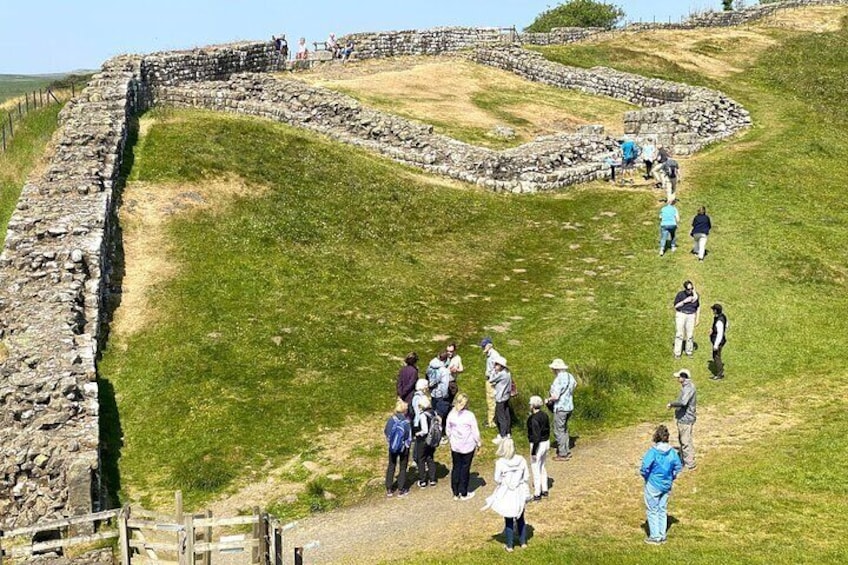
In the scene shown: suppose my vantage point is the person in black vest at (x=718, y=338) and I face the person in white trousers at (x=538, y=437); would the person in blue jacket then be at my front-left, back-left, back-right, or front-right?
front-left

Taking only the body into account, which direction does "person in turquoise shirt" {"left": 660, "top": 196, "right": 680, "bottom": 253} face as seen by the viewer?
away from the camera

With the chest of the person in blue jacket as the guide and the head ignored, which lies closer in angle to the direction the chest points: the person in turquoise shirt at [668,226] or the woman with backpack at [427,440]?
the person in turquoise shirt

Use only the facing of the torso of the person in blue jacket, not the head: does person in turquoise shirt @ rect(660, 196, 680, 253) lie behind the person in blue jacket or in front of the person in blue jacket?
in front

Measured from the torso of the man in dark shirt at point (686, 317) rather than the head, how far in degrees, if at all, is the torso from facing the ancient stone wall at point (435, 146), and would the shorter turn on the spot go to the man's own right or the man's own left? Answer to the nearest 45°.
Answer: approximately 135° to the man's own right

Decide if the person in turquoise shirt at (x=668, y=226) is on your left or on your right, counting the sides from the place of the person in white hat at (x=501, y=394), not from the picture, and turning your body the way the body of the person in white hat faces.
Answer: on your right

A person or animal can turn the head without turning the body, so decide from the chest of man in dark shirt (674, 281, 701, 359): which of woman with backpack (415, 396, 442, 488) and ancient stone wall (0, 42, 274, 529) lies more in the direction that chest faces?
the woman with backpack

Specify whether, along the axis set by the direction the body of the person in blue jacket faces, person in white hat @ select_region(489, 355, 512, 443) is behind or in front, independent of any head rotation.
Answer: in front

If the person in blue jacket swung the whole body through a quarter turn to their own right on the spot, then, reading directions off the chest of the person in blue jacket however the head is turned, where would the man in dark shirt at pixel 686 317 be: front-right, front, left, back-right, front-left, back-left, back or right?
left

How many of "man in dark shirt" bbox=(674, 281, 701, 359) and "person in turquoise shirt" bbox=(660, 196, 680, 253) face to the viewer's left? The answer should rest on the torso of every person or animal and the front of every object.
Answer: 0

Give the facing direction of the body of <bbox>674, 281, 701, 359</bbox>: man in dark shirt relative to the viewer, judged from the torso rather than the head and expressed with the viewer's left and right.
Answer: facing the viewer

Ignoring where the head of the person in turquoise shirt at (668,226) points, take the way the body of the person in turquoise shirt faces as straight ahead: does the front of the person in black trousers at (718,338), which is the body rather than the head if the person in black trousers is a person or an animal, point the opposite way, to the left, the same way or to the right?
to the left

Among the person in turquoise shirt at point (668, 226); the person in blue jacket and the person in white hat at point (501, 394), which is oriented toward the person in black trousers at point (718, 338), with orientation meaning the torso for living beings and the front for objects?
the person in blue jacket

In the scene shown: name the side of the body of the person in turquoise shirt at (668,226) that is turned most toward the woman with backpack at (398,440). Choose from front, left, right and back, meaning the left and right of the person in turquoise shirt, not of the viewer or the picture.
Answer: back

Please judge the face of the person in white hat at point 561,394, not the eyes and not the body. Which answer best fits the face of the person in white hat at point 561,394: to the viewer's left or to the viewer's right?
to the viewer's left

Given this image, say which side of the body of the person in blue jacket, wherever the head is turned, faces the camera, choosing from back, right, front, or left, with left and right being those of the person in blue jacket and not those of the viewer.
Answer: back

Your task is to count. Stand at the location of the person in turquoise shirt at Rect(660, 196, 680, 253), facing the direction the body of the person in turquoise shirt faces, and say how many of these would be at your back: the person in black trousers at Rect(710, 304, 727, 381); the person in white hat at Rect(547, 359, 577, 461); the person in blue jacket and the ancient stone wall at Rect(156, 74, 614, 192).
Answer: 3

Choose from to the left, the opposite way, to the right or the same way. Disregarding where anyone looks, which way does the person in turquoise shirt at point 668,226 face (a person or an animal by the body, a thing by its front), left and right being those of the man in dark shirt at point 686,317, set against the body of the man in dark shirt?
the opposite way
